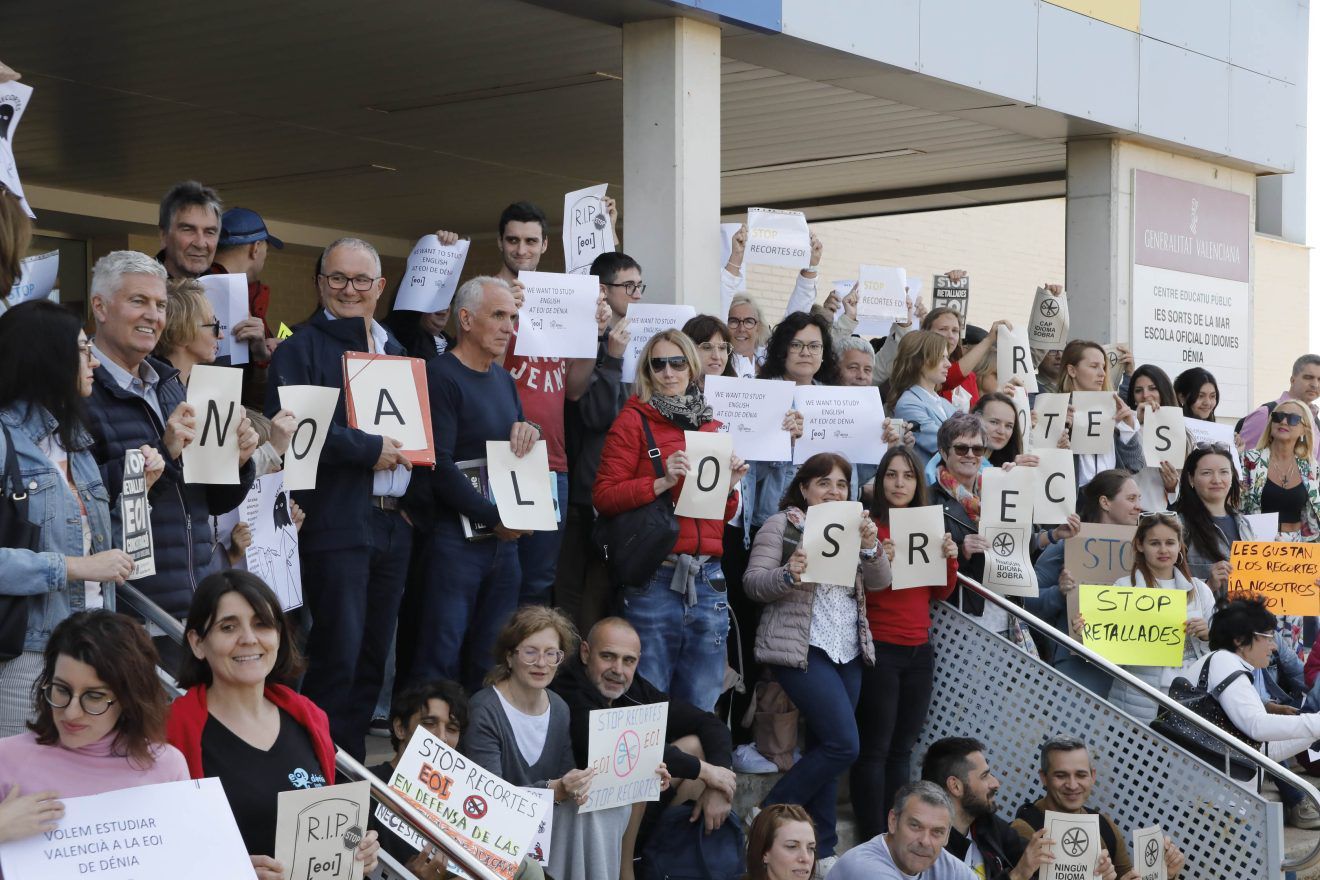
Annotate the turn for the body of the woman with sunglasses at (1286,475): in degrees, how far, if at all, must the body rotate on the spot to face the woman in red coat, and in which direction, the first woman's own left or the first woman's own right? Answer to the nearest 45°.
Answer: approximately 45° to the first woman's own right

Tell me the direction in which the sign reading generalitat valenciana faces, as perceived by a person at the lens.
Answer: facing the viewer and to the right of the viewer

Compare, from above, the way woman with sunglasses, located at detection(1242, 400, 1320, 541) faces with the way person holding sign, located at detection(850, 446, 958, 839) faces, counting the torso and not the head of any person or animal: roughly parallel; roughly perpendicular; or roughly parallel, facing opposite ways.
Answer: roughly parallel

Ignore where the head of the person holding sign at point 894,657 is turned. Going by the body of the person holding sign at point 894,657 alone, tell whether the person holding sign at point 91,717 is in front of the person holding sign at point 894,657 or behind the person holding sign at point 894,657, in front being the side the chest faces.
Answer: in front

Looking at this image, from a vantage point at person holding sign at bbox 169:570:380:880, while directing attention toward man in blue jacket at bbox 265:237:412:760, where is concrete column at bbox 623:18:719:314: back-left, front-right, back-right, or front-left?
front-right

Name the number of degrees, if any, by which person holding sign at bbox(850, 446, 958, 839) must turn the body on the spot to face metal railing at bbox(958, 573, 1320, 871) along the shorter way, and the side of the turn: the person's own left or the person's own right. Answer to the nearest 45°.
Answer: approximately 90° to the person's own left

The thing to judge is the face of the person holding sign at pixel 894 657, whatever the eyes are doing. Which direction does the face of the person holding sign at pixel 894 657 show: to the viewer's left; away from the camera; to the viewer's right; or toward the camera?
toward the camera

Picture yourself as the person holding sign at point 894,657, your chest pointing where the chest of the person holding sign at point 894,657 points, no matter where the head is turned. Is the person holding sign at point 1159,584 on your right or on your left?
on your left

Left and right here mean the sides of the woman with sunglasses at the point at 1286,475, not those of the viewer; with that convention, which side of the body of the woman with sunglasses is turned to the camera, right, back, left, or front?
front

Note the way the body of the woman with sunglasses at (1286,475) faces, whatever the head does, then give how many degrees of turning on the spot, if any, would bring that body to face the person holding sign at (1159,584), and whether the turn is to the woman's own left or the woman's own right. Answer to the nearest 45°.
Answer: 0° — they already face them

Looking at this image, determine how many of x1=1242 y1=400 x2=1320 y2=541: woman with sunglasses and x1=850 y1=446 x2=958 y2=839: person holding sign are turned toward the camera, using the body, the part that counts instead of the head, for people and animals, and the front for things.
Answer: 2

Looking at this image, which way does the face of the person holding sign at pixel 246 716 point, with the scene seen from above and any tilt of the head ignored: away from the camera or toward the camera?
toward the camera
